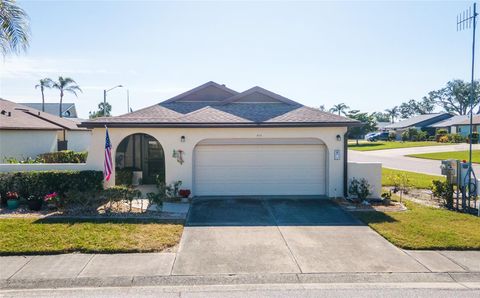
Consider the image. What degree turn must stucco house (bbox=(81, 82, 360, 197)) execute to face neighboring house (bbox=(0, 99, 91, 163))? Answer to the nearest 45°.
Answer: approximately 135° to its right

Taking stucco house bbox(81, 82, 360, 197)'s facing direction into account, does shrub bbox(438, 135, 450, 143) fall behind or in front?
behind

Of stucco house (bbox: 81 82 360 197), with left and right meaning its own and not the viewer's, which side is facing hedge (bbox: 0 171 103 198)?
right

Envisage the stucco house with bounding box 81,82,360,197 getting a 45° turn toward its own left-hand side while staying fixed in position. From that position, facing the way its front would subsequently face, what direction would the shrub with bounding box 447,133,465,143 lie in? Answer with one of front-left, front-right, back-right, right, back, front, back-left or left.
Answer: left

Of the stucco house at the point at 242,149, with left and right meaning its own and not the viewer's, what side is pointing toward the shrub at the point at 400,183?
left

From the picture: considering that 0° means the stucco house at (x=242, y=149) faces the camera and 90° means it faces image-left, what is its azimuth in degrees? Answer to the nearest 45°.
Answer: approximately 0°

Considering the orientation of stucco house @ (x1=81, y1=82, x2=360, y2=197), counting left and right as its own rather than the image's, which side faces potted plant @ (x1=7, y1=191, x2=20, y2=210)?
right

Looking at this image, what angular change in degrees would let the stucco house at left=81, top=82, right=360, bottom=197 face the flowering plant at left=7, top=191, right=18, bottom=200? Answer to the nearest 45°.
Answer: approximately 90° to its right

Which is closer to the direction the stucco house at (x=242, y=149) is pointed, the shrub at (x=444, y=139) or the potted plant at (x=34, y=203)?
the potted plant
